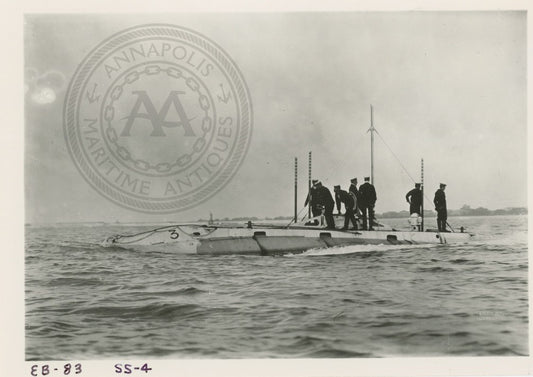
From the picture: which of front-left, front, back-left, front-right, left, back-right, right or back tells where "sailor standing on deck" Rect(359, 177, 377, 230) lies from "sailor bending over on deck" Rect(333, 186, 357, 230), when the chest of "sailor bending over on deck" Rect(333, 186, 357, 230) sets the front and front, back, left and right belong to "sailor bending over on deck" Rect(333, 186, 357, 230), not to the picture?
back-right

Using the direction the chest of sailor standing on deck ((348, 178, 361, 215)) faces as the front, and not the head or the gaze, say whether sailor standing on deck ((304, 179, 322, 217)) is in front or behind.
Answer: in front

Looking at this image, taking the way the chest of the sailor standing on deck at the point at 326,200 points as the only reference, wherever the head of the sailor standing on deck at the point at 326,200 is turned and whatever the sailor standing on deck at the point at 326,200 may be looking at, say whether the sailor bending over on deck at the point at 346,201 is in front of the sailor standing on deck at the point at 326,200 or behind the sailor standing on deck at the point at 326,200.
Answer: behind

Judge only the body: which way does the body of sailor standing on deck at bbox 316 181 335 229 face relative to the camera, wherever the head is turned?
to the viewer's left

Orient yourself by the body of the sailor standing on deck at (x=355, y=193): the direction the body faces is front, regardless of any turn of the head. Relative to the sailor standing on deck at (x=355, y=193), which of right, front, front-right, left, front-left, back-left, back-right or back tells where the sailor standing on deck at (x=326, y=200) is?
front-left

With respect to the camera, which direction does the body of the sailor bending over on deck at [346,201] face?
to the viewer's left

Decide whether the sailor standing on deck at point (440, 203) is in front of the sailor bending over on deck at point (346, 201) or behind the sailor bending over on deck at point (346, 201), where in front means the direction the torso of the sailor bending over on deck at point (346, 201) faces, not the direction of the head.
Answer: behind

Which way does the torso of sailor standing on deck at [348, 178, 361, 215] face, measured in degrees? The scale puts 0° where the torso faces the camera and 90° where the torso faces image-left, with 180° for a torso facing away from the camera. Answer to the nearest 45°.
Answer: approximately 90°
